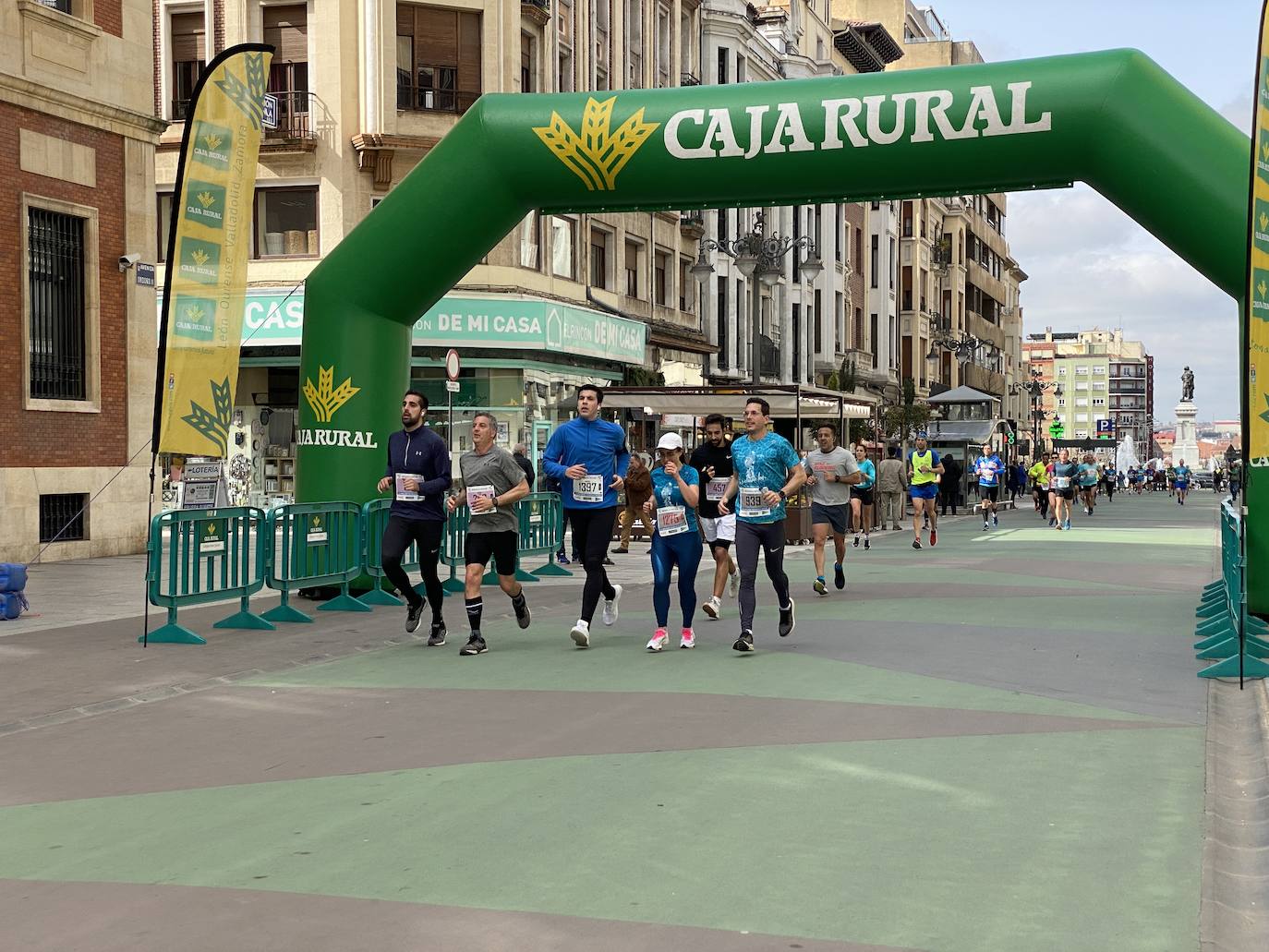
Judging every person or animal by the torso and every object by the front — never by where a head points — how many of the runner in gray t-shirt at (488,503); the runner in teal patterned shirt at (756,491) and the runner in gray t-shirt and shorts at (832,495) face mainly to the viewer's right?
0

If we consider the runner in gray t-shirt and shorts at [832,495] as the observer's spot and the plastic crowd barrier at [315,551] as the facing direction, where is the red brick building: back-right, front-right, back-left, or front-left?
front-right

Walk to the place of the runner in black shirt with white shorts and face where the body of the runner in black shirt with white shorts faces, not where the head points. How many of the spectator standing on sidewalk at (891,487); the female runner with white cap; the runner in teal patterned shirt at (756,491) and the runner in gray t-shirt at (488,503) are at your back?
1

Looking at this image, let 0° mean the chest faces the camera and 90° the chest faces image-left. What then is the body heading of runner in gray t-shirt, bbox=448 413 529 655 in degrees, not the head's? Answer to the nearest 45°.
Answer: approximately 45°

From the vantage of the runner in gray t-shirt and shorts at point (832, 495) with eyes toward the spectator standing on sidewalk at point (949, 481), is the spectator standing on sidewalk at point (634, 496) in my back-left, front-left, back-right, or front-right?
front-left

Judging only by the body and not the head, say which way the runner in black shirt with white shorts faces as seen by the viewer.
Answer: toward the camera

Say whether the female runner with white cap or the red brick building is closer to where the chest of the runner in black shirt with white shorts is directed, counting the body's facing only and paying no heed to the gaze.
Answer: the female runner with white cap

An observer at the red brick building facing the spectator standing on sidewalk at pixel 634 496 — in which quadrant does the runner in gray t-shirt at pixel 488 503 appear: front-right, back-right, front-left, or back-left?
front-right

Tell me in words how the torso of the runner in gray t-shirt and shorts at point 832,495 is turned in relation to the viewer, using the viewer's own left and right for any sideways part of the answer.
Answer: facing the viewer and to the left of the viewer

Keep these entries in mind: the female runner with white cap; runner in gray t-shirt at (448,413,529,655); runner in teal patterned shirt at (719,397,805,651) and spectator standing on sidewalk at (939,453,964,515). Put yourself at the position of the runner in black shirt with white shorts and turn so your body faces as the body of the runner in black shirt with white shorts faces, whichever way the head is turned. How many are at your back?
1

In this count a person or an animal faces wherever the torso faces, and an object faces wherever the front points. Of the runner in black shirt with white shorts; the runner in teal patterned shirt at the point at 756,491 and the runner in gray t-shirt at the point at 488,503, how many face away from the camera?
0
